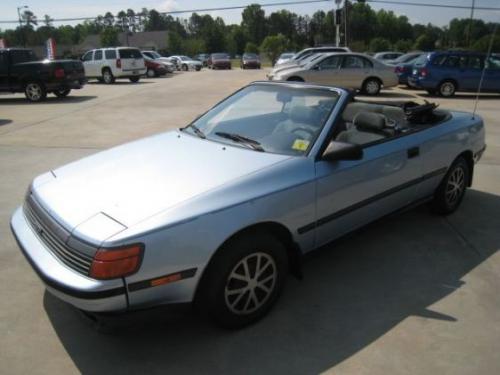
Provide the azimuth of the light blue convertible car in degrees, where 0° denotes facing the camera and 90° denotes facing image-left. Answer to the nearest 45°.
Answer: approximately 45°

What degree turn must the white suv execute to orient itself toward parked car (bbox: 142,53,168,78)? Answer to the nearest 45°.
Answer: approximately 90° to its right

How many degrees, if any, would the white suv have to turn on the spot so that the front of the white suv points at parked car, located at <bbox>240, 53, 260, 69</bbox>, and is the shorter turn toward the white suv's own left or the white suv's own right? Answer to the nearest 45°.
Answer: approximately 90° to the white suv's own right

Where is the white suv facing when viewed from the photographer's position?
facing away from the viewer and to the left of the viewer

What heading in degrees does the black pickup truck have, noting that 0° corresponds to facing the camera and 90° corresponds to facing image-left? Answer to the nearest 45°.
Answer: approximately 135°

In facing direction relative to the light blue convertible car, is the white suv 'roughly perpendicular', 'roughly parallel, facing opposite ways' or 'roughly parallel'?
roughly perpendicular

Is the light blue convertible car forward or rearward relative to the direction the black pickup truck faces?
rearward

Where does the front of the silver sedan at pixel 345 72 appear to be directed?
to the viewer's left

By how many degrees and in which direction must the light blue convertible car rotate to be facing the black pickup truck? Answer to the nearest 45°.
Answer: approximately 90° to its right

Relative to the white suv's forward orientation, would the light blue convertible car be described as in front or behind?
behind

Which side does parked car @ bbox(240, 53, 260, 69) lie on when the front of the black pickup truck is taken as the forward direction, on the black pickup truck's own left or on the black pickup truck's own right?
on the black pickup truck's own right

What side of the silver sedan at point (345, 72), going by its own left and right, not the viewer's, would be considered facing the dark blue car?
back

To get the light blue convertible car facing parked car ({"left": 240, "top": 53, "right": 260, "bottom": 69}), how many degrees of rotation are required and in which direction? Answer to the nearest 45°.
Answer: approximately 135° to its right
